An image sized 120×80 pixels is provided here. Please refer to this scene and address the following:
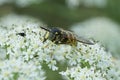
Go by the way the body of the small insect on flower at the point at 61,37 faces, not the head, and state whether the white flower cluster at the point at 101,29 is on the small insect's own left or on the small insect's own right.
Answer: on the small insect's own right

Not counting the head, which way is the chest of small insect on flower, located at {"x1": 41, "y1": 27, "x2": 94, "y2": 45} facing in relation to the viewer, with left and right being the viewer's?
facing to the left of the viewer
